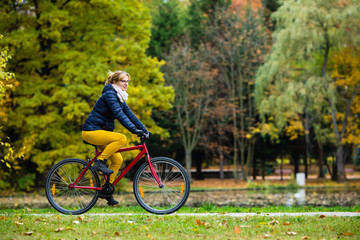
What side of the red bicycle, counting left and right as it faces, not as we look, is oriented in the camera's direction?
right

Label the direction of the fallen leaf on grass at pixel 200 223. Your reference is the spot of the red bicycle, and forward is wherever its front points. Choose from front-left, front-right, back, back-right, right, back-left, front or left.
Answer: front-right

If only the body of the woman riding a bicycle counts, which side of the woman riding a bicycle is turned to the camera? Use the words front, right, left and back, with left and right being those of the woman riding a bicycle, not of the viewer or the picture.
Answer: right
